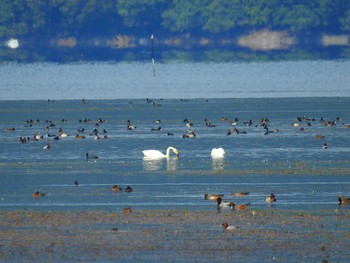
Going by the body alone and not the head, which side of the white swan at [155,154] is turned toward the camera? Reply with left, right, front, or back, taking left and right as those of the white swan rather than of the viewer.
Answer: right

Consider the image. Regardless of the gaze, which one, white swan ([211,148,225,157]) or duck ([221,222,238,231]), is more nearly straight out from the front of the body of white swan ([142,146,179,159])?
the white swan

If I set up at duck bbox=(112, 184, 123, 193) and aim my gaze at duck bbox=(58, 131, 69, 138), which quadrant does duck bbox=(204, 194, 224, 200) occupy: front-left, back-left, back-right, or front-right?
back-right

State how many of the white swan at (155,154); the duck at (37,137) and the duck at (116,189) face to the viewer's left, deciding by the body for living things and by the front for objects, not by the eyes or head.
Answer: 2

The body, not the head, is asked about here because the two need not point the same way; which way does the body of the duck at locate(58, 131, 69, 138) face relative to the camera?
to the viewer's left

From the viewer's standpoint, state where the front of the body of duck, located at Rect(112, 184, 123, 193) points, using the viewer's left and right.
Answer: facing to the left of the viewer

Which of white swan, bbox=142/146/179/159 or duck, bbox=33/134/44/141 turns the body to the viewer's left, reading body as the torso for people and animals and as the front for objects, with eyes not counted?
the duck

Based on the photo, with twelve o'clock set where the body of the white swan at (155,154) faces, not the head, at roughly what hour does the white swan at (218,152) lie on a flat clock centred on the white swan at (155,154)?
the white swan at (218,152) is roughly at 12 o'clock from the white swan at (155,154).

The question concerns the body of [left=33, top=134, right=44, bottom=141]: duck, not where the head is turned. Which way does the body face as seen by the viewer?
to the viewer's left
